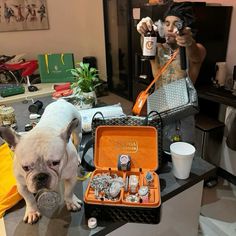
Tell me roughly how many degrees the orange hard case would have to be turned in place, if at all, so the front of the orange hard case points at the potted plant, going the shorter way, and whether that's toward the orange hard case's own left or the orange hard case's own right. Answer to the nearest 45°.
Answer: approximately 180°

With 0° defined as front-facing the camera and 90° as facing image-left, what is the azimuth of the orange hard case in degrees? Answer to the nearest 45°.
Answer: approximately 0°

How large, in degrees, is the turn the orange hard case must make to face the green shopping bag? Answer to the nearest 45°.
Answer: approximately 180°

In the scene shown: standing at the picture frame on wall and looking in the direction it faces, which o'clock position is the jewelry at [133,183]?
The jewelry is roughly at 12 o'clock from the picture frame on wall.

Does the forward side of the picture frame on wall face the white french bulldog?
yes
